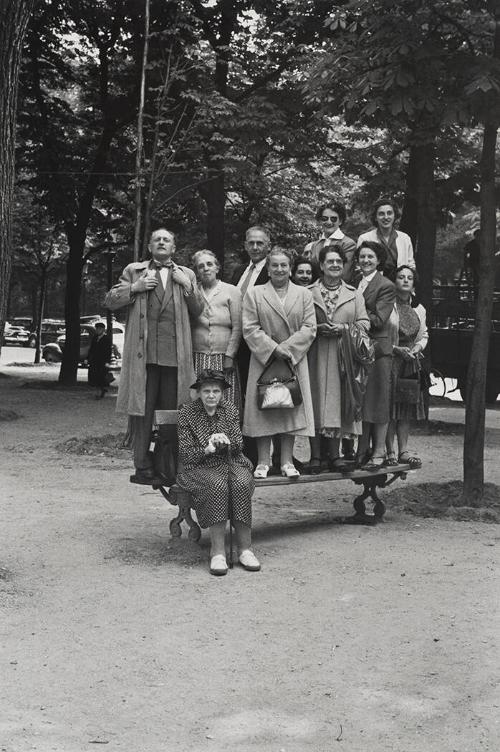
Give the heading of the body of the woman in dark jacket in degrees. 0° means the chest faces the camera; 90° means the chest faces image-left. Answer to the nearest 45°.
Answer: approximately 45°

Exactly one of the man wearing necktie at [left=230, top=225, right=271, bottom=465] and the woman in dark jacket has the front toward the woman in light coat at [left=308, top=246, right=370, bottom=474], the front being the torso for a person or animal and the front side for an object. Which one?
the woman in dark jacket

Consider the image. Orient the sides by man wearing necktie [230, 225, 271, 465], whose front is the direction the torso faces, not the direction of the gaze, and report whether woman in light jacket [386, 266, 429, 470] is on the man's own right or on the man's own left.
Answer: on the man's own left

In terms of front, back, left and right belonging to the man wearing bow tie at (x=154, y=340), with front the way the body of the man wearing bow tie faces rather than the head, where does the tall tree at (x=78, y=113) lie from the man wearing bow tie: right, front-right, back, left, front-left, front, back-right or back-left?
back

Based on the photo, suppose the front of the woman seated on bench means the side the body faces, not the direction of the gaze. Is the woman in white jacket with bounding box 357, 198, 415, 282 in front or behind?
behind

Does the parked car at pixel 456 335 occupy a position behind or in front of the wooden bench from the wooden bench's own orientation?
behind

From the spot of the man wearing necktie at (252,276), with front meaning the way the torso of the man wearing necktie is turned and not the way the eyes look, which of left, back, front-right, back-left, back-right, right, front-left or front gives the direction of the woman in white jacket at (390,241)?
back-left
